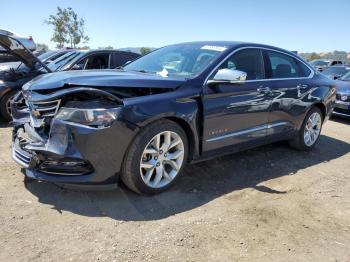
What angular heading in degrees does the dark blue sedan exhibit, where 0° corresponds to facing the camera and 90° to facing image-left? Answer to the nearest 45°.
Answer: approximately 45°
